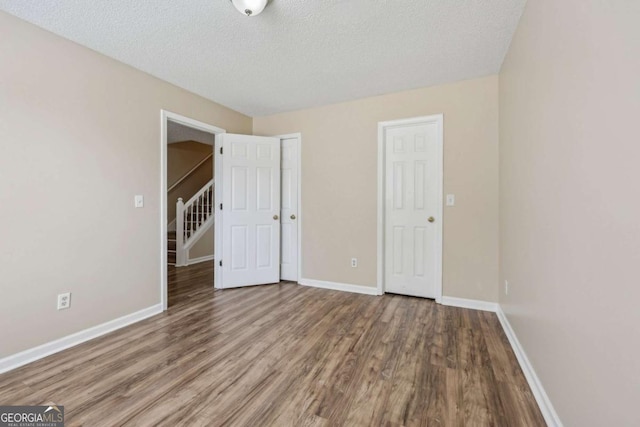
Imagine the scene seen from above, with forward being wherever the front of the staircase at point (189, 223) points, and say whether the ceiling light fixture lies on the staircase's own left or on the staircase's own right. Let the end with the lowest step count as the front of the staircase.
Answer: on the staircase's own left

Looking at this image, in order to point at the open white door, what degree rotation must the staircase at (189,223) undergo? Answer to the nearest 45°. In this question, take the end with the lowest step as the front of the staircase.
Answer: approximately 45° to its left

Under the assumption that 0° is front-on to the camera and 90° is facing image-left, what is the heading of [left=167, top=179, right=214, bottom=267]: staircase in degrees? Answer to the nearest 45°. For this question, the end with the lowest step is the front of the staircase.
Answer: approximately 45°

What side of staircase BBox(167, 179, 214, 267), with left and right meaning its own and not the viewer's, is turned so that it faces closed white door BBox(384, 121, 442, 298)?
left
